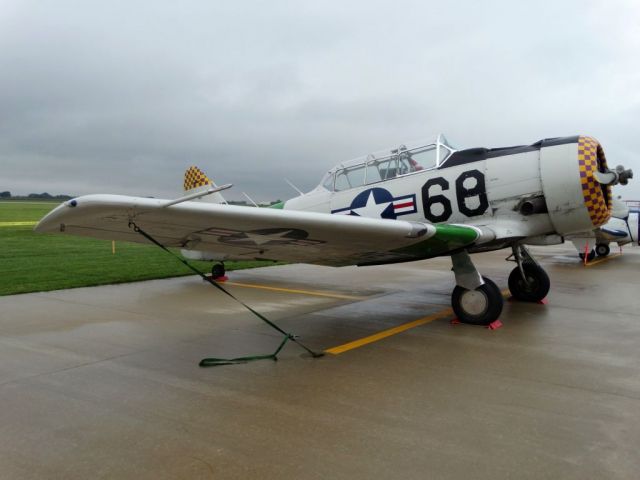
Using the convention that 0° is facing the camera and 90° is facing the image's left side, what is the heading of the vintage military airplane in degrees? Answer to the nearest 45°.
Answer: approximately 315°

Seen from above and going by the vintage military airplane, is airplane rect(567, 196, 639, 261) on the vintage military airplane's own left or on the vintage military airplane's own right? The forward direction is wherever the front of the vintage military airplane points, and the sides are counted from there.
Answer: on the vintage military airplane's own left
